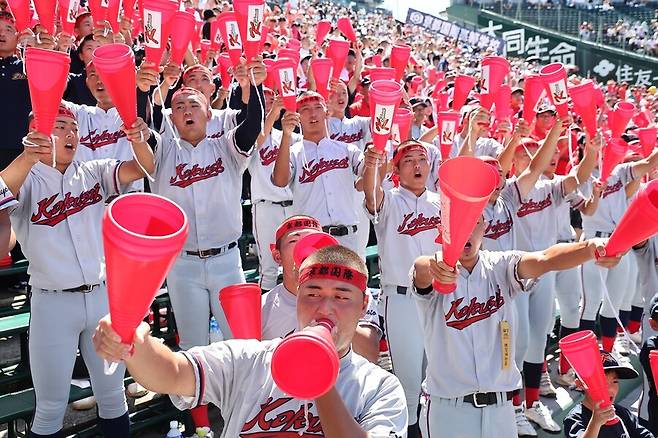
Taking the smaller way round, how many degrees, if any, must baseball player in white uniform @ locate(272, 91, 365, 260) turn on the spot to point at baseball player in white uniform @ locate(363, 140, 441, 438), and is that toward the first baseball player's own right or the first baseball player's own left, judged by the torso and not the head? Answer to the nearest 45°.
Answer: approximately 45° to the first baseball player's own left

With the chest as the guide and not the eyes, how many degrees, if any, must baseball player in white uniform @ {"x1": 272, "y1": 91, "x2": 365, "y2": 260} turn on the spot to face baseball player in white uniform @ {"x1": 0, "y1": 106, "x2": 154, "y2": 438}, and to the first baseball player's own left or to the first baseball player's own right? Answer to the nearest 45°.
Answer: approximately 45° to the first baseball player's own right

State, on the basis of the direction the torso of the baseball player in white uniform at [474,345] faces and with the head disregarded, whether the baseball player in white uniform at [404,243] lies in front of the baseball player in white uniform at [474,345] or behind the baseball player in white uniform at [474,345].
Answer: behind

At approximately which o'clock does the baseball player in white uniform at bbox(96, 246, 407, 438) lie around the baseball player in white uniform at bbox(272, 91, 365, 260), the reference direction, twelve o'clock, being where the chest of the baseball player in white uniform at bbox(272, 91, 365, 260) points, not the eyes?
the baseball player in white uniform at bbox(96, 246, 407, 438) is roughly at 12 o'clock from the baseball player in white uniform at bbox(272, 91, 365, 260).

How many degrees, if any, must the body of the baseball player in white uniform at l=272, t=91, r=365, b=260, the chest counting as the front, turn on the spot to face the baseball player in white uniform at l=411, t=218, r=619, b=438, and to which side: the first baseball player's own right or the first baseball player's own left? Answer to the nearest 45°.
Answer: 0° — they already face them

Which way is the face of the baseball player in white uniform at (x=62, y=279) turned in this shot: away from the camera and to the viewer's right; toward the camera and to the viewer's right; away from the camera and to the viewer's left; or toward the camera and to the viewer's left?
toward the camera and to the viewer's right

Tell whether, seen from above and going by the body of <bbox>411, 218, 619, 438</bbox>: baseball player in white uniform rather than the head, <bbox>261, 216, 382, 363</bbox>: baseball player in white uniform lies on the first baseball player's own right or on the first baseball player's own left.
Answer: on the first baseball player's own right

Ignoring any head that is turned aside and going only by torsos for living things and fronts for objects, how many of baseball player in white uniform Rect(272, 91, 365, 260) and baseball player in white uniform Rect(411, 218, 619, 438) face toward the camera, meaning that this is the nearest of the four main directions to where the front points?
2

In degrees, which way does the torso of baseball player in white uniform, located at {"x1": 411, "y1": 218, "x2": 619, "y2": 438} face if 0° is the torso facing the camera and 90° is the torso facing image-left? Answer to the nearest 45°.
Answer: approximately 0°
